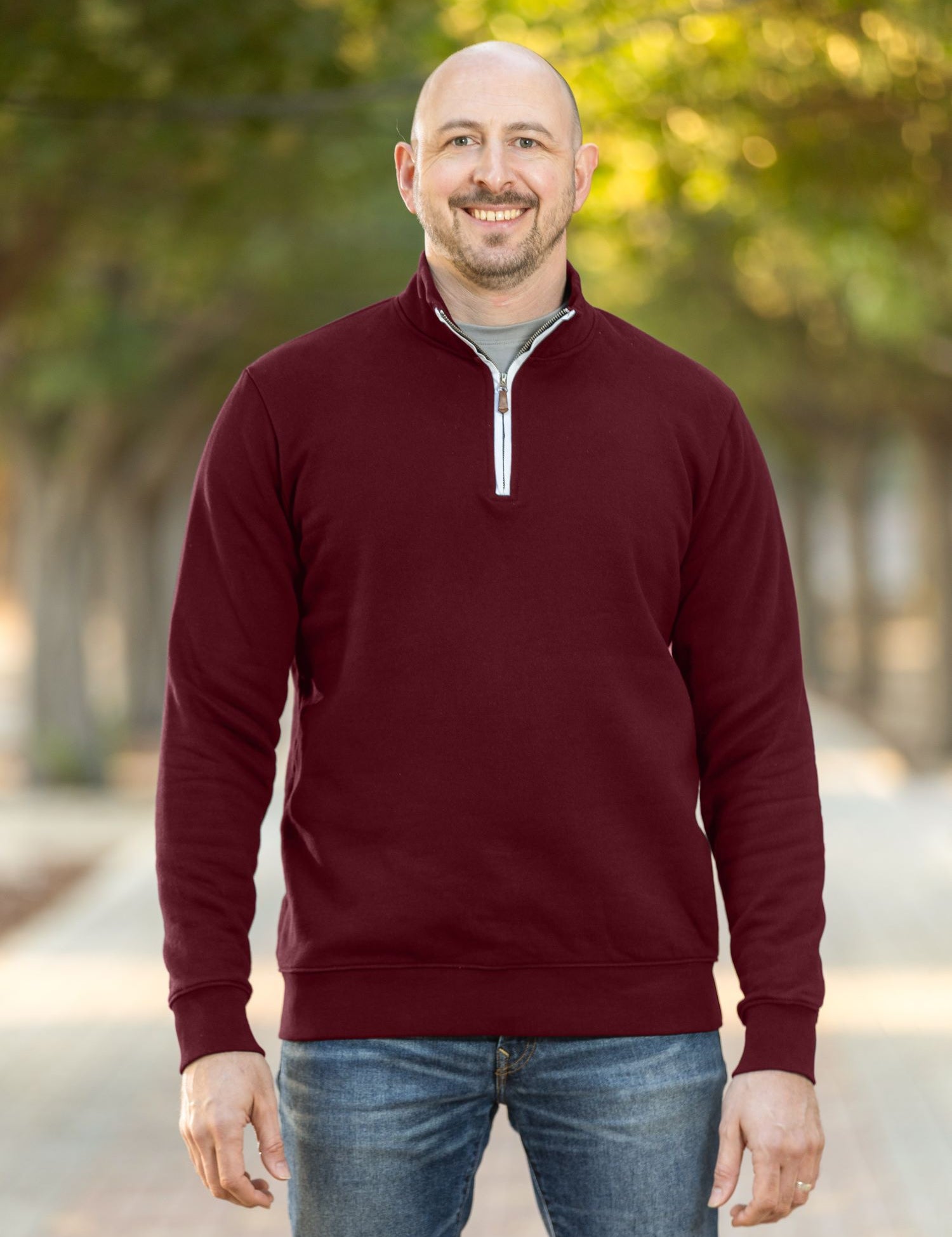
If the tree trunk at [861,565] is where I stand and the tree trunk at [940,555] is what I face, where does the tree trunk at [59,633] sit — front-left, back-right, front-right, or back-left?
front-right

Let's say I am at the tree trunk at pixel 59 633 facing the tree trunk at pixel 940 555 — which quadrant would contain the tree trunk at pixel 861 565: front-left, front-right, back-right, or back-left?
front-left

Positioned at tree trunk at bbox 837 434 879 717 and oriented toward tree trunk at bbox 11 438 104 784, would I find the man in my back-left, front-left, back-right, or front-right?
front-left

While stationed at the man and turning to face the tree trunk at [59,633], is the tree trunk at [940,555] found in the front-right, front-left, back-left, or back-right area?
front-right

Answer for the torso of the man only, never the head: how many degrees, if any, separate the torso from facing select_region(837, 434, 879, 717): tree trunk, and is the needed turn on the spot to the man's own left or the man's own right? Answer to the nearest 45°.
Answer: approximately 180°

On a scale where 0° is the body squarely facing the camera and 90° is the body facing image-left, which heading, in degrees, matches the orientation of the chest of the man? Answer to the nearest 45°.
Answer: approximately 0°

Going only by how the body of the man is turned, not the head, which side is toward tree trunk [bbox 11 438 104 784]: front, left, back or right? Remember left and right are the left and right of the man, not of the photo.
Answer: back

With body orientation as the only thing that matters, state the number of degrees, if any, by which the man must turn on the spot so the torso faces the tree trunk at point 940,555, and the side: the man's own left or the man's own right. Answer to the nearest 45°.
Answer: approximately 180°
